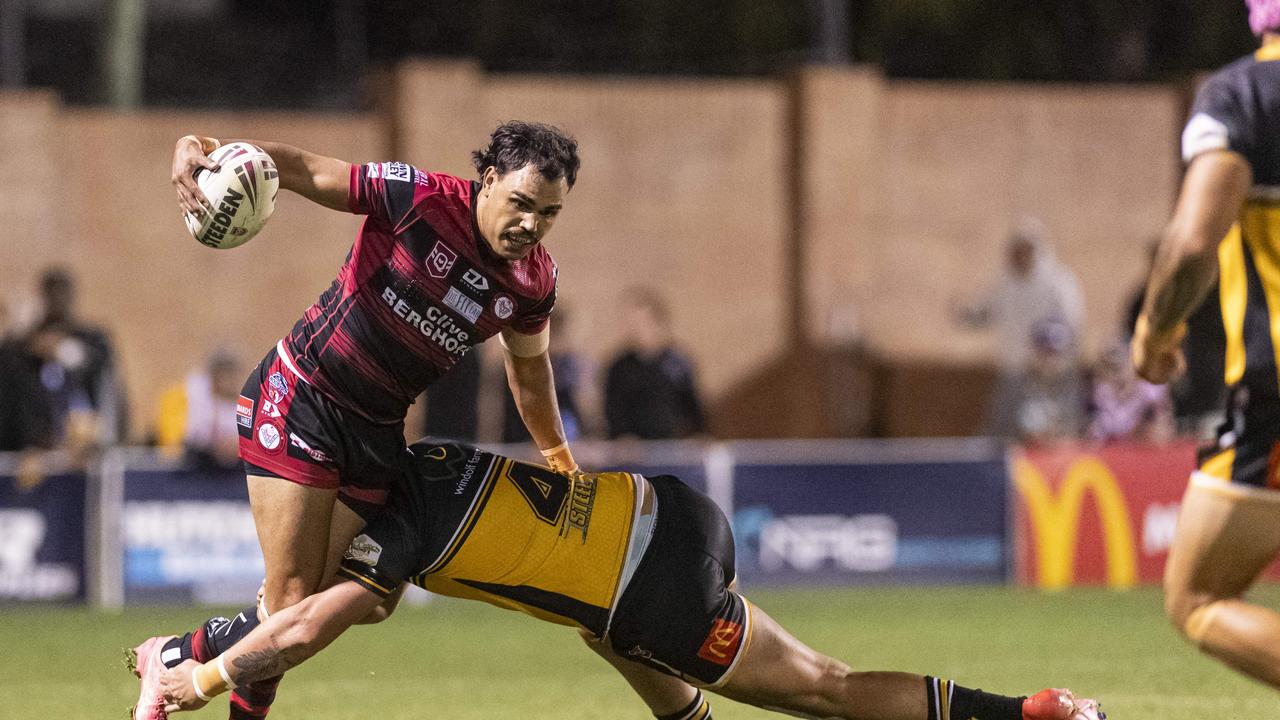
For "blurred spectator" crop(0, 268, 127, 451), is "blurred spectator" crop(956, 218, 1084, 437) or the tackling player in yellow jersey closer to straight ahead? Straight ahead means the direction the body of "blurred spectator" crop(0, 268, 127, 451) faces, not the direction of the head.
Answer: the tackling player in yellow jersey

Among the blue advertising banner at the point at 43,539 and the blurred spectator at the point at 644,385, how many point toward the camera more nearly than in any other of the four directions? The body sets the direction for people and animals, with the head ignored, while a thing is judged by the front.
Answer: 2

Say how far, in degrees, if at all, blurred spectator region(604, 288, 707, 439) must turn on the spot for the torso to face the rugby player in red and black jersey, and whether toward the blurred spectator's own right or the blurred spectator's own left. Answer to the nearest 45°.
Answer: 0° — they already face them

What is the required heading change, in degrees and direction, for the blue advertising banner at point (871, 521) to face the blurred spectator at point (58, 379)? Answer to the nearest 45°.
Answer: approximately 90° to its right

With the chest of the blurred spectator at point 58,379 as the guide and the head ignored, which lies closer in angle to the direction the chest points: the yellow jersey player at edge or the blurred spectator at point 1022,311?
the yellow jersey player at edge

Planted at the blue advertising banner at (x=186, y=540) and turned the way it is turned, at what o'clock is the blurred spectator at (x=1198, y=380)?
The blurred spectator is roughly at 9 o'clock from the blue advertising banner.

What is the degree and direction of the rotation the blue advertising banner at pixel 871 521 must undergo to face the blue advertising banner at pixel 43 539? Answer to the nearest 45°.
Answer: approximately 90° to its right

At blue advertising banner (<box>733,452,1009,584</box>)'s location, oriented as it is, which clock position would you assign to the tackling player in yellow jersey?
The tackling player in yellow jersey is roughly at 12 o'clock from the blue advertising banner.

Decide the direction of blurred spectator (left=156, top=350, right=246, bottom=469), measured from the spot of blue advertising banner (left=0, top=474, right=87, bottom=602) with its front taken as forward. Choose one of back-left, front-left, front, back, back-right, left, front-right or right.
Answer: left

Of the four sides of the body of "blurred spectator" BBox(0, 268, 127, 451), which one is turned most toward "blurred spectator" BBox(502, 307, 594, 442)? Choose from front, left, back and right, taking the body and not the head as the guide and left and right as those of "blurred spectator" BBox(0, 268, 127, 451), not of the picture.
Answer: left

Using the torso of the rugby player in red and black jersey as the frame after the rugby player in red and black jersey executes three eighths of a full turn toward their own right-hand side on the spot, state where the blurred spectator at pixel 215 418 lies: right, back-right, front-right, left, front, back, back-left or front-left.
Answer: right

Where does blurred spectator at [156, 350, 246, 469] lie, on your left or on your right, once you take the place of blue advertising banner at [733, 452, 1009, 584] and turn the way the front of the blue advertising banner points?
on your right

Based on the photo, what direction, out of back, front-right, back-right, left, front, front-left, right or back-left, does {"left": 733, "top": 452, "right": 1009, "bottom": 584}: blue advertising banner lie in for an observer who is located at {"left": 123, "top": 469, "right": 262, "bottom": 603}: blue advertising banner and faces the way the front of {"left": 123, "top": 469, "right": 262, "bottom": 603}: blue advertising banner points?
left

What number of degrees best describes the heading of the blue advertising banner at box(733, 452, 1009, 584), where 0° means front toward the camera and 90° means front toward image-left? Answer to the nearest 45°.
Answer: approximately 0°
